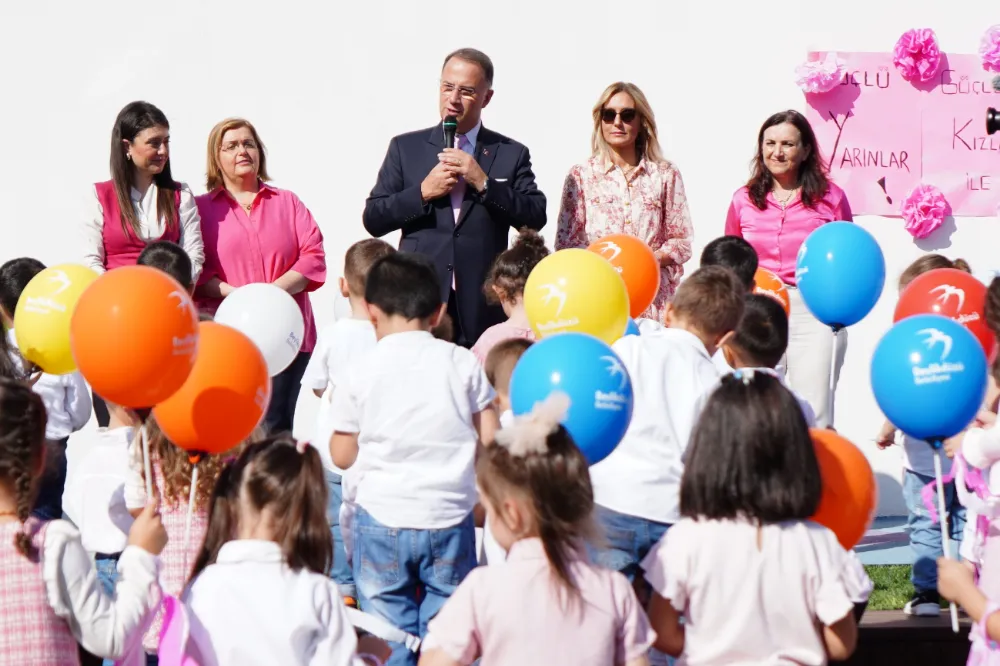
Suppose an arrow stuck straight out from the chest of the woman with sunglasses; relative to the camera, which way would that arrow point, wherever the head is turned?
toward the camera

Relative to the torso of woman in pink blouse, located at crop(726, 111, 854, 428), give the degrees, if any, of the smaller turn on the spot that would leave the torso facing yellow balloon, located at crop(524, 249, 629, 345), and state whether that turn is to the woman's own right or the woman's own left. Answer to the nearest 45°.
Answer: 0° — they already face it

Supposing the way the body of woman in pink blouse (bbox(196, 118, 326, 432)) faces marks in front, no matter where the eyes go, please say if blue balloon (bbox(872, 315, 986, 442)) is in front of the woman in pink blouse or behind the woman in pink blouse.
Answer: in front

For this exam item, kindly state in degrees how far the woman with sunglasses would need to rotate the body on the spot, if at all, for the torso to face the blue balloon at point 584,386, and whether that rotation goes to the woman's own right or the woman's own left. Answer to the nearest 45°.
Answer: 0° — they already face it

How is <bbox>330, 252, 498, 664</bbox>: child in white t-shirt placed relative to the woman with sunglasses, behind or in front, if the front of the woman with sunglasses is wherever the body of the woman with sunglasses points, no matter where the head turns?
in front

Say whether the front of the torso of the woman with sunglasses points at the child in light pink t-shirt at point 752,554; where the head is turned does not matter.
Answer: yes

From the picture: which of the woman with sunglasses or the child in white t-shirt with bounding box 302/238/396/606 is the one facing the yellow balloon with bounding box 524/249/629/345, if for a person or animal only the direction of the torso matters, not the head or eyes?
the woman with sunglasses

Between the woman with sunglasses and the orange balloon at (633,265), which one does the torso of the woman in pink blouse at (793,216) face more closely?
the orange balloon

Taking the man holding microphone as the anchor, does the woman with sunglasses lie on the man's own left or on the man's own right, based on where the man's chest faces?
on the man's own left

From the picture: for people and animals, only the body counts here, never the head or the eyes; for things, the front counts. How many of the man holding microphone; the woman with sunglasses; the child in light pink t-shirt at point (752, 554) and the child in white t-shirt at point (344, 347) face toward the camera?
2

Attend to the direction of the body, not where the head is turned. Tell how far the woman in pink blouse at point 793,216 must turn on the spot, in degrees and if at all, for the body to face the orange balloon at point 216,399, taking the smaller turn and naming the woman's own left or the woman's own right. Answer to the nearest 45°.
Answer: approximately 45° to the woman's own right

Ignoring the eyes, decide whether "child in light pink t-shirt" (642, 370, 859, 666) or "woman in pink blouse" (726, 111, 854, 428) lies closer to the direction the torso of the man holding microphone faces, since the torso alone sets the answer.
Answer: the child in light pink t-shirt

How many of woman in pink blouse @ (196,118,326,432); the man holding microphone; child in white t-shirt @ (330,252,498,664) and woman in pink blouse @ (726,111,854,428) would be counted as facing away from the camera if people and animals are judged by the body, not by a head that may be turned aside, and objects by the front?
1

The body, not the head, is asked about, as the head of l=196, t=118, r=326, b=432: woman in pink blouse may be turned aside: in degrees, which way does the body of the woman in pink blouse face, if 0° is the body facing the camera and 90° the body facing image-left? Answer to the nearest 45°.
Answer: approximately 0°

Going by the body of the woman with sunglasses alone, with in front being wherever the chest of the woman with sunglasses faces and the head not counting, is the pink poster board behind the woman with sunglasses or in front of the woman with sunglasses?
behind

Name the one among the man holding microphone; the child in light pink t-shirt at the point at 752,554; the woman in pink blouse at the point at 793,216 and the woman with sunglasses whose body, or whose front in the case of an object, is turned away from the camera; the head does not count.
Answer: the child in light pink t-shirt

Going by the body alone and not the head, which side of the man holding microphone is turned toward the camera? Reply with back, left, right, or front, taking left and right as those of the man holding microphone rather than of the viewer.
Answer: front
